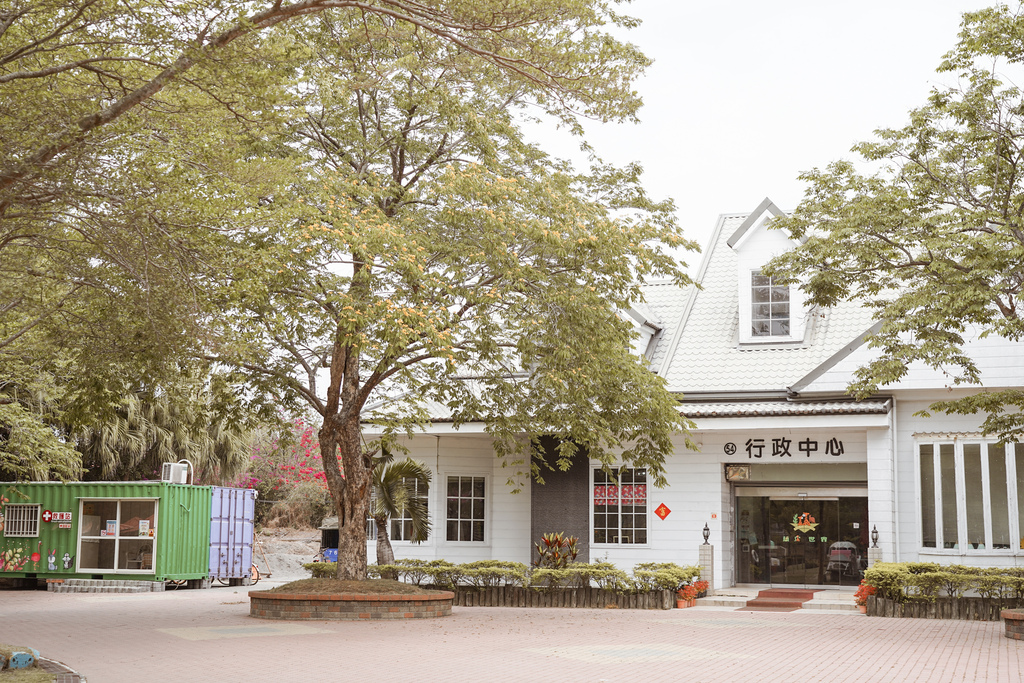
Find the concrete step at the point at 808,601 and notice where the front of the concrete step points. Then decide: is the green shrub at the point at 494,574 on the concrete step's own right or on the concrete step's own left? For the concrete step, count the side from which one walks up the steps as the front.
on the concrete step's own right

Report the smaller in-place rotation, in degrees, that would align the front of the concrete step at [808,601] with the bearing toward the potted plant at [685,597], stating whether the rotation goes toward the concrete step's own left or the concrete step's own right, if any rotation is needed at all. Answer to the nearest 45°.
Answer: approximately 45° to the concrete step's own right

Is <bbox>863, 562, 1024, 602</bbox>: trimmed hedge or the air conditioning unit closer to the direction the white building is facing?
the trimmed hedge

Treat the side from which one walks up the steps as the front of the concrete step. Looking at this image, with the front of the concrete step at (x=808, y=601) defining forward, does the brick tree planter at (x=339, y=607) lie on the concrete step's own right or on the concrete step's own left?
on the concrete step's own right

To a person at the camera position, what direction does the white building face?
facing the viewer

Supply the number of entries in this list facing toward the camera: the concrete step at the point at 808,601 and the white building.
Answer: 2

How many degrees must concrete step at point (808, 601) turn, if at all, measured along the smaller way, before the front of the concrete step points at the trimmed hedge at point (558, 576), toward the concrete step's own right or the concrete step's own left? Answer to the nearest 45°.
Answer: approximately 90° to the concrete step's own right

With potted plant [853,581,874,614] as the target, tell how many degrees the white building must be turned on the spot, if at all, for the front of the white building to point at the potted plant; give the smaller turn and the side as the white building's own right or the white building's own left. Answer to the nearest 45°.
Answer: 0° — it already faces it

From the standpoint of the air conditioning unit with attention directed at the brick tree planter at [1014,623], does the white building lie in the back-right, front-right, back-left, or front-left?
front-left

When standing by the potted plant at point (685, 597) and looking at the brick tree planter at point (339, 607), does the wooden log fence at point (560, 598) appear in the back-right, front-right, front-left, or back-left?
front-right

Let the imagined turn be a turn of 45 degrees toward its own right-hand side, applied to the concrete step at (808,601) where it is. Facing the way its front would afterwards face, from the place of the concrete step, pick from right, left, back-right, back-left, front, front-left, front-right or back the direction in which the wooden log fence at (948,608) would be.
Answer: left

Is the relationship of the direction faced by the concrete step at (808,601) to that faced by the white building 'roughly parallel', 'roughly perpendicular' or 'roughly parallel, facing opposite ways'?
roughly parallel

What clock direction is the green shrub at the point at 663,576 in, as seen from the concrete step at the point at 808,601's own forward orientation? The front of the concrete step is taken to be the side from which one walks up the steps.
The green shrub is roughly at 2 o'clock from the concrete step.

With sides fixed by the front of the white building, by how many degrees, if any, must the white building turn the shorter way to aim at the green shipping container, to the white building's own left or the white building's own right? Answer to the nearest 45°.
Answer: approximately 90° to the white building's own right

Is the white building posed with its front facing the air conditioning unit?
no
